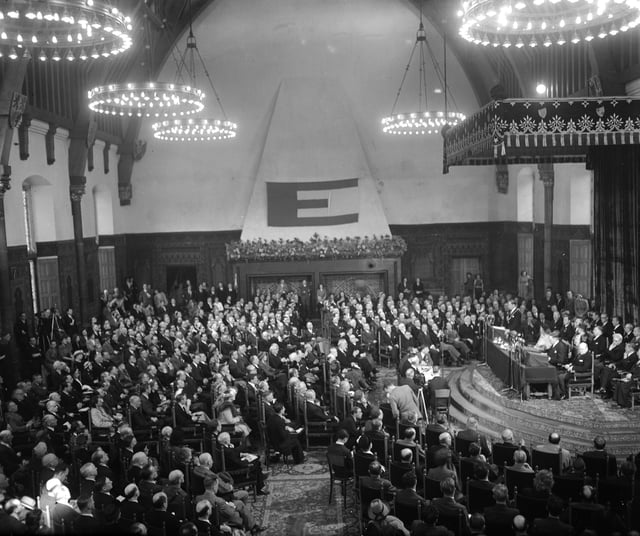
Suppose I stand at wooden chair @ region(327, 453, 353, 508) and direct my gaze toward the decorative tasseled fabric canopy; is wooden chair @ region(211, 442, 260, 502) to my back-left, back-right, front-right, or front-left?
back-left

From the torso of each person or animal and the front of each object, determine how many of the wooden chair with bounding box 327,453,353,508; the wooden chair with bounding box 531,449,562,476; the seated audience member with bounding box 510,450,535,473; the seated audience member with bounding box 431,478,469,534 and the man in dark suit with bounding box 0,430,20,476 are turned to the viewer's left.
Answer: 0

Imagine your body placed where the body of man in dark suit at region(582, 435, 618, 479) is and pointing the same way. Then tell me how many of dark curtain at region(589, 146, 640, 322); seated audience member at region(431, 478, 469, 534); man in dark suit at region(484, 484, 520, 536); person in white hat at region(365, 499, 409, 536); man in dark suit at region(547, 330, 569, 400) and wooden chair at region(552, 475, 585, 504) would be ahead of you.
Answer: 2

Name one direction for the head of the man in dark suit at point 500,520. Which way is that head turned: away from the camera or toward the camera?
away from the camera

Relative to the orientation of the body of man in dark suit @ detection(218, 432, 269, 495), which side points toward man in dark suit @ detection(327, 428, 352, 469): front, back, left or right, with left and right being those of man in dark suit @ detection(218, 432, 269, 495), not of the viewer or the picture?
front

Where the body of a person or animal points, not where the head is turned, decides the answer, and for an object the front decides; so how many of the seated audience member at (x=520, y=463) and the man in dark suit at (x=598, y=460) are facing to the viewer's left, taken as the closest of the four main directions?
0

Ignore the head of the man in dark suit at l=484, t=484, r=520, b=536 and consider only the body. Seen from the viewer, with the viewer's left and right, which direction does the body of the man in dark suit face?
facing away from the viewer

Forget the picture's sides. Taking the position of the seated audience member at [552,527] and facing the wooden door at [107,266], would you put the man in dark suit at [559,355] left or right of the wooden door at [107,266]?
right

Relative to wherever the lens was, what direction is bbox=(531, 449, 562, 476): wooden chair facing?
facing away from the viewer

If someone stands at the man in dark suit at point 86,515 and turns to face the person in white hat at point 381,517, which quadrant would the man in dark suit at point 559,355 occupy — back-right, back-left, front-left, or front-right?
front-left

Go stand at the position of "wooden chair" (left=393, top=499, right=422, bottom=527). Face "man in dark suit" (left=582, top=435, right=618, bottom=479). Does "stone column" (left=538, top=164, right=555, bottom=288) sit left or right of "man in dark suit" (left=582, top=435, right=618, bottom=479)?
left

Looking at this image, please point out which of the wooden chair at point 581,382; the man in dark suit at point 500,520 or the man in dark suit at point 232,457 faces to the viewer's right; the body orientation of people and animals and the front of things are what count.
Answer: the man in dark suit at point 232,457

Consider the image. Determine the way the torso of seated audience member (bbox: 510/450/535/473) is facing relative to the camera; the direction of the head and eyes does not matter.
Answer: away from the camera

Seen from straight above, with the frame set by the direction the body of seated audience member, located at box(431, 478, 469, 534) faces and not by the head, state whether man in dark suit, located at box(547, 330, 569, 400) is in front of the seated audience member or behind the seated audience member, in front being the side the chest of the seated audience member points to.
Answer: in front

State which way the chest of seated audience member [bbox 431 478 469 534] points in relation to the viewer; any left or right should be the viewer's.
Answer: facing away from the viewer

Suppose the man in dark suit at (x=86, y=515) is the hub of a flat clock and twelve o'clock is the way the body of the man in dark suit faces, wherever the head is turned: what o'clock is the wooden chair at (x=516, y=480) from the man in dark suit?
The wooden chair is roughly at 2 o'clock from the man in dark suit.

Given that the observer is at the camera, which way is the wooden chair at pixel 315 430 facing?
facing to the right of the viewer

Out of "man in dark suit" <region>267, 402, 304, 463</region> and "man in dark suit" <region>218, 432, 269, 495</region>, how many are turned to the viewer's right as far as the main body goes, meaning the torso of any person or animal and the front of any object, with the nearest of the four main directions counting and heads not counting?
2
